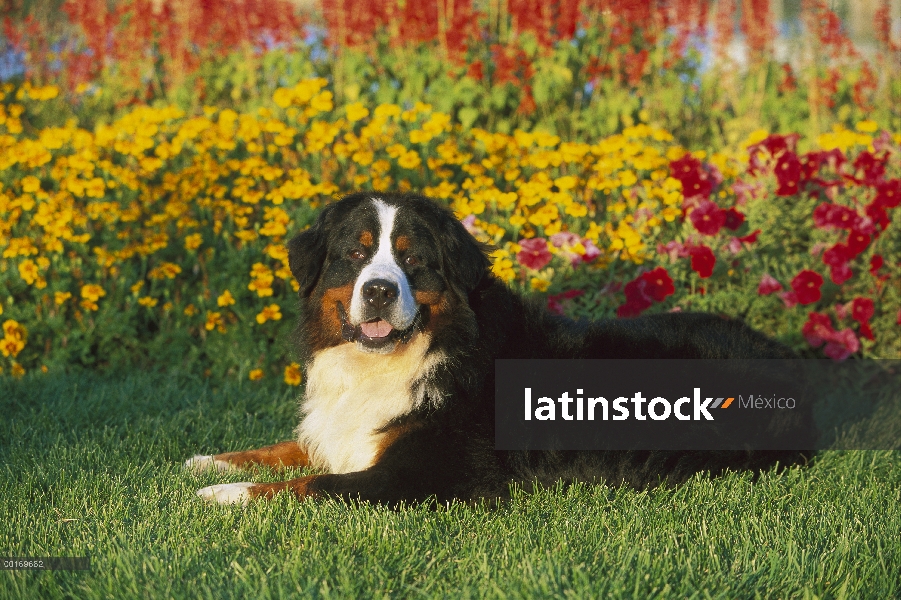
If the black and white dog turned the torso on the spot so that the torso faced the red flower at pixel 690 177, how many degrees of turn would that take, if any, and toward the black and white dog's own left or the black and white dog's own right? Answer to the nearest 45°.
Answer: approximately 135° to the black and white dog's own right

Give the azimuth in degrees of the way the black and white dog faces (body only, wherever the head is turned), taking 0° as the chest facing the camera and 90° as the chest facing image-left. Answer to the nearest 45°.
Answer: approximately 90°

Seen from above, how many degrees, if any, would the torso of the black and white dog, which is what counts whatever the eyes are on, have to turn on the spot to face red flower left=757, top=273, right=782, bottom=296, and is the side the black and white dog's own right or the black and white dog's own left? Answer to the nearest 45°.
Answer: approximately 135° to the black and white dog's own right

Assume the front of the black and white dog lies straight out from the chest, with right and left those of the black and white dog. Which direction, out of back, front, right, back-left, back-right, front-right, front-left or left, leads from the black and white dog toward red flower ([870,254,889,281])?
back-right

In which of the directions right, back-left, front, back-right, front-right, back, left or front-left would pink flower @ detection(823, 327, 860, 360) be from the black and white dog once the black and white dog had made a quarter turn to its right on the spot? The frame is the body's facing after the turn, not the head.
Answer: front-right

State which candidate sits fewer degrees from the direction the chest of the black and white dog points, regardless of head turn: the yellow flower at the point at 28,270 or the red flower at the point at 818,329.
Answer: the yellow flower

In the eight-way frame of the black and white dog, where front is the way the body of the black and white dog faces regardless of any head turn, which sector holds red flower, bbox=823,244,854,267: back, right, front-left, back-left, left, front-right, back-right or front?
back-right

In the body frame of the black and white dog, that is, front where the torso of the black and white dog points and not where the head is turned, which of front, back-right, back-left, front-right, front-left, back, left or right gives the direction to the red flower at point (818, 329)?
back-right

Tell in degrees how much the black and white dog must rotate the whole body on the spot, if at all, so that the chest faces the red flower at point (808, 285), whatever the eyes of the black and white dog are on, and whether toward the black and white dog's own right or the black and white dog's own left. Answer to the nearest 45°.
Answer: approximately 135° to the black and white dog's own right

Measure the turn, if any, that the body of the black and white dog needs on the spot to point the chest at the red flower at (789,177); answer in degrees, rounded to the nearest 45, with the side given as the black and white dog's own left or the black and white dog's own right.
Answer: approximately 135° to the black and white dog's own right
